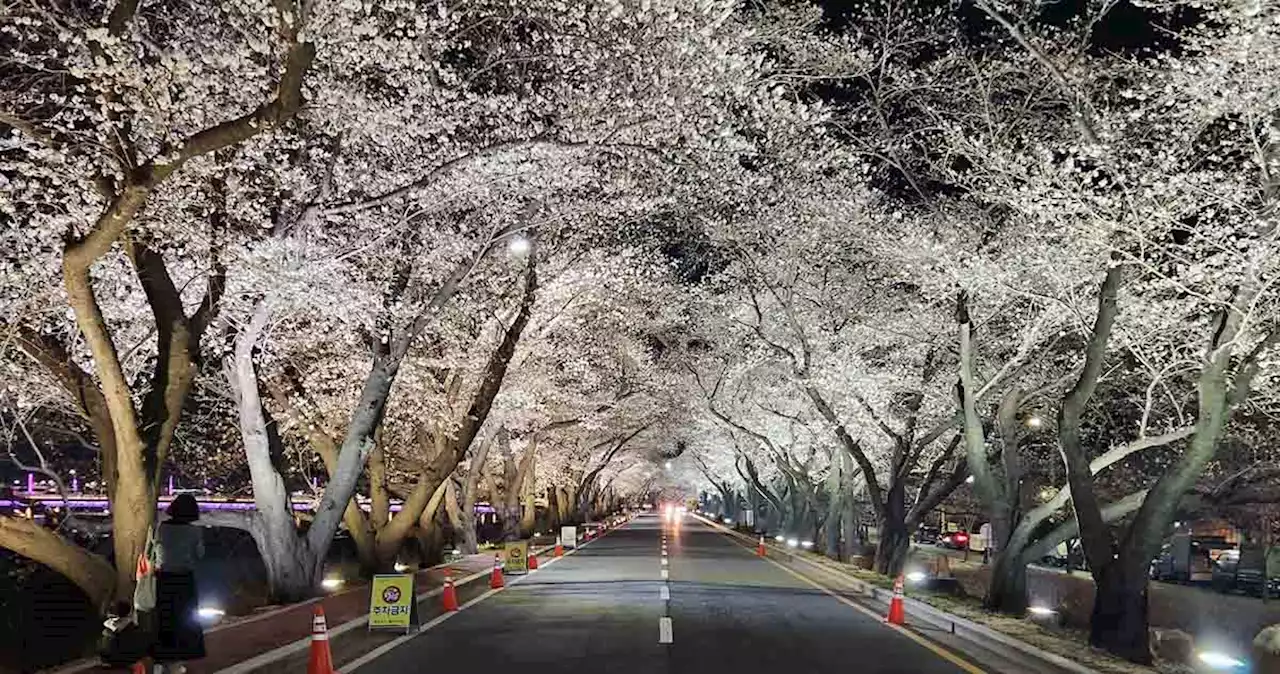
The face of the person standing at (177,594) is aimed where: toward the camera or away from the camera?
away from the camera

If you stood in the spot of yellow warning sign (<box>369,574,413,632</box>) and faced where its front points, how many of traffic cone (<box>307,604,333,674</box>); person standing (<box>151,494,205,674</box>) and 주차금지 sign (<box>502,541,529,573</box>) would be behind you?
1

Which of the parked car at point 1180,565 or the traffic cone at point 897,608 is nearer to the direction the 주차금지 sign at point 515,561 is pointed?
the traffic cone

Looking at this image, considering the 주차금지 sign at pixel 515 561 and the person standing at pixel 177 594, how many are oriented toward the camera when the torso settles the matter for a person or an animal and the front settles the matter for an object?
1

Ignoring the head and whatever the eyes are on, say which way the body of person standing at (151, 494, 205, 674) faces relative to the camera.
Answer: away from the camera

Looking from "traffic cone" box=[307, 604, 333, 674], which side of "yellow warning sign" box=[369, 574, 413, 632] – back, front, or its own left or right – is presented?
front

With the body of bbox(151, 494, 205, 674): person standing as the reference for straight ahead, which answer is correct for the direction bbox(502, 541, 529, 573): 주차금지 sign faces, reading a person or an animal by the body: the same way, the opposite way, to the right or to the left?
the opposite way

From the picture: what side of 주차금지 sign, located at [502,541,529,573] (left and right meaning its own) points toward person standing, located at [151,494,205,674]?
front

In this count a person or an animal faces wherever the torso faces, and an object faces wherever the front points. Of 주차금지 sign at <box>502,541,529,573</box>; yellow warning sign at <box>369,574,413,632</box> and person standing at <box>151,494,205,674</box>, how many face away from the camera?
1

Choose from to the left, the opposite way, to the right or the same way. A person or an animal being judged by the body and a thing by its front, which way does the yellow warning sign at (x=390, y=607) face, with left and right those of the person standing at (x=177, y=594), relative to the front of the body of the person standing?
the opposite way

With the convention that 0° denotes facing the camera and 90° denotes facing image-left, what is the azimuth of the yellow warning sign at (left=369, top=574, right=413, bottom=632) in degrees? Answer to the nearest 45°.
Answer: approximately 0°

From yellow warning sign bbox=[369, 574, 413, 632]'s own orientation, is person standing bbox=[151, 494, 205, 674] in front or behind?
in front
